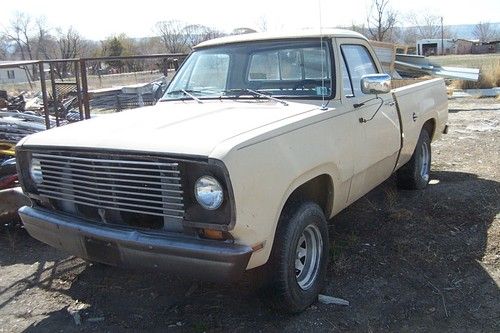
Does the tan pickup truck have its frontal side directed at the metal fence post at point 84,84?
no
